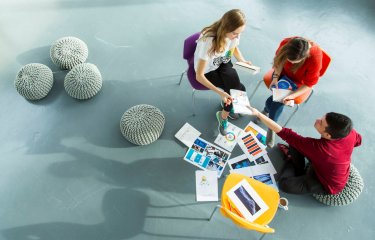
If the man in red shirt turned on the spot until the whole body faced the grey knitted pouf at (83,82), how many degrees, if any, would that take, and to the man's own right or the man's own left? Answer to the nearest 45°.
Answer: approximately 45° to the man's own left

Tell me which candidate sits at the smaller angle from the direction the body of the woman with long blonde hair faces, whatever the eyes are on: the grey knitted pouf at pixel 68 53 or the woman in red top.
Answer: the woman in red top

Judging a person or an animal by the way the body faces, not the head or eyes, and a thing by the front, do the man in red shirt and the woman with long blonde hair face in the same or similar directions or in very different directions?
very different directions

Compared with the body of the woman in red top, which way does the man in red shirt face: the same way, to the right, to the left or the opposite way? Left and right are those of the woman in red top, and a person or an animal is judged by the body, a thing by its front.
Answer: to the right

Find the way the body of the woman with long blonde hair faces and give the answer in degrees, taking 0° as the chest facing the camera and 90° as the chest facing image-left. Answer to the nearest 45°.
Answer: approximately 315°

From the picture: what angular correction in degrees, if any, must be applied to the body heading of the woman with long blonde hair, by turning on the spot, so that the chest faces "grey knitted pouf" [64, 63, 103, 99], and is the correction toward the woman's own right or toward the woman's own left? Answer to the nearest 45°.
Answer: approximately 135° to the woman's own right

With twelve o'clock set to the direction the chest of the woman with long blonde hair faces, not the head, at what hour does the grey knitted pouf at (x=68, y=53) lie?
The grey knitted pouf is roughly at 5 o'clock from the woman with long blonde hair.

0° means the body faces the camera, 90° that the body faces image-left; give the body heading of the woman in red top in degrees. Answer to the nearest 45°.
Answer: approximately 45°

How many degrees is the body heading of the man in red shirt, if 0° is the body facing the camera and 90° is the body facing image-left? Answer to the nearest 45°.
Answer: approximately 135°
